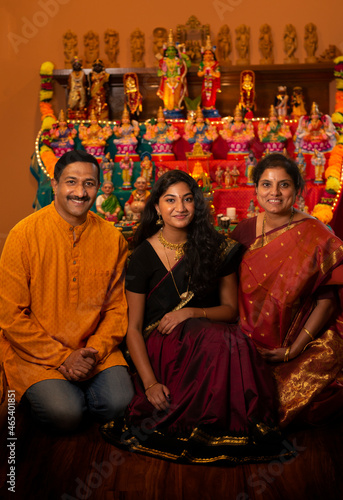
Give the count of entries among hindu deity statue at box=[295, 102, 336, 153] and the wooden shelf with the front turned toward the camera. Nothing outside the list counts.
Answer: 2

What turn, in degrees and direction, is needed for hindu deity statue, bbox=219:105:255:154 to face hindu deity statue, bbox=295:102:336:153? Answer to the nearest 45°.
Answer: approximately 90° to its left

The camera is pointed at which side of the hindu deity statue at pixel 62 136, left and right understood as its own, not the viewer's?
front

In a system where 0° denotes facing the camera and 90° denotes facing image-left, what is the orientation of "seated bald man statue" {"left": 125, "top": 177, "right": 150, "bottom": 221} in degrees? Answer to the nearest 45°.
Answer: approximately 0°

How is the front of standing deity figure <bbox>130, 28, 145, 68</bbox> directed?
toward the camera

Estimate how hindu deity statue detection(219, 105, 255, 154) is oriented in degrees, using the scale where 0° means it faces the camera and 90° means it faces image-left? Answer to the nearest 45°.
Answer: approximately 0°

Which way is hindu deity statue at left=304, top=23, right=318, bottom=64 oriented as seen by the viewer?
toward the camera

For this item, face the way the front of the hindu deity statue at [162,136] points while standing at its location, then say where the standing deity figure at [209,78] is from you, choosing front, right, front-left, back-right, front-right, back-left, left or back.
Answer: back-left

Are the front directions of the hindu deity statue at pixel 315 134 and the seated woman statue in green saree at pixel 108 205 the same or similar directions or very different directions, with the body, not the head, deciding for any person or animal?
same or similar directions

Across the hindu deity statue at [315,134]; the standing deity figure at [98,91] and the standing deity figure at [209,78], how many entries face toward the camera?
3

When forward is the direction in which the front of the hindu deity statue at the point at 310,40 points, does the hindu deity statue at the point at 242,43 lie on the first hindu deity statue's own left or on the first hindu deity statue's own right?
on the first hindu deity statue's own right

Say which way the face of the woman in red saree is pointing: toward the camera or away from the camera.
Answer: toward the camera

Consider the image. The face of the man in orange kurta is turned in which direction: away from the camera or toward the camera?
toward the camera

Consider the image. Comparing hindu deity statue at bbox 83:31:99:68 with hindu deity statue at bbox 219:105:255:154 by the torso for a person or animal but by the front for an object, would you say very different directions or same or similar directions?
same or similar directions

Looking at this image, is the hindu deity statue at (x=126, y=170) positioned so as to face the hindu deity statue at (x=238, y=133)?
no

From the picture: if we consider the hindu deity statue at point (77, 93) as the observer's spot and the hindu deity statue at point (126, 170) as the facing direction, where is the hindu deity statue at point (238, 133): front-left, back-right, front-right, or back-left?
front-left
